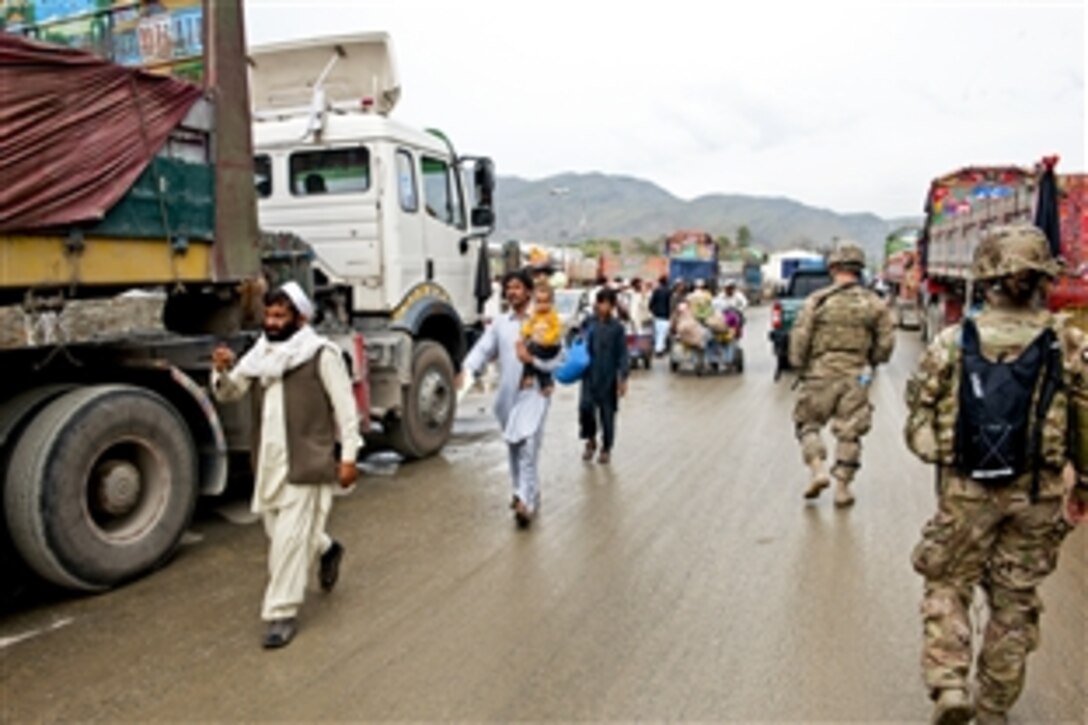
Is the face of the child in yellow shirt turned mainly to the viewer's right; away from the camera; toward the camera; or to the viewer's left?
toward the camera

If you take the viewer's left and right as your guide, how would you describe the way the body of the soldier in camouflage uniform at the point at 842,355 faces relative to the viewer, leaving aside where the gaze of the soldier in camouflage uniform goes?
facing away from the viewer

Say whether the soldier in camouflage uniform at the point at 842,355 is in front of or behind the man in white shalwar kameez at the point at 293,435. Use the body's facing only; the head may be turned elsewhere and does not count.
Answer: behind

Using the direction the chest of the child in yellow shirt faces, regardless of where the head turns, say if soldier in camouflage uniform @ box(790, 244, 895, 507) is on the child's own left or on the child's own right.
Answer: on the child's own left

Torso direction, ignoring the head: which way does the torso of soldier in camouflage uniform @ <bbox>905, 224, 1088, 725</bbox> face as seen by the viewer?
away from the camera

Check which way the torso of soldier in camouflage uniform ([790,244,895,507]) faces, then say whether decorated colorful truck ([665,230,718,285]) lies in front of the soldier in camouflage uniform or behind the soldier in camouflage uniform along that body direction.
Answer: in front

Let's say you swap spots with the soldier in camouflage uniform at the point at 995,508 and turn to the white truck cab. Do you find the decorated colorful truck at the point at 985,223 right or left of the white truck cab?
right

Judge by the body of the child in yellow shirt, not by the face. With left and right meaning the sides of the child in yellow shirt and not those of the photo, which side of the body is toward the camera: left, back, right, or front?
front

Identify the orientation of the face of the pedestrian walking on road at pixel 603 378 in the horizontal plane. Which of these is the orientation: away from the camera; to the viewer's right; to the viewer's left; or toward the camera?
toward the camera

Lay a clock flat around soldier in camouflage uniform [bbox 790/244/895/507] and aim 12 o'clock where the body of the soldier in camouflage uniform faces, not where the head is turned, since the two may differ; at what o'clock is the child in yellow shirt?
The child in yellow shirt is roughly at 8 o'clock from the soldier in camouflage uniform.
